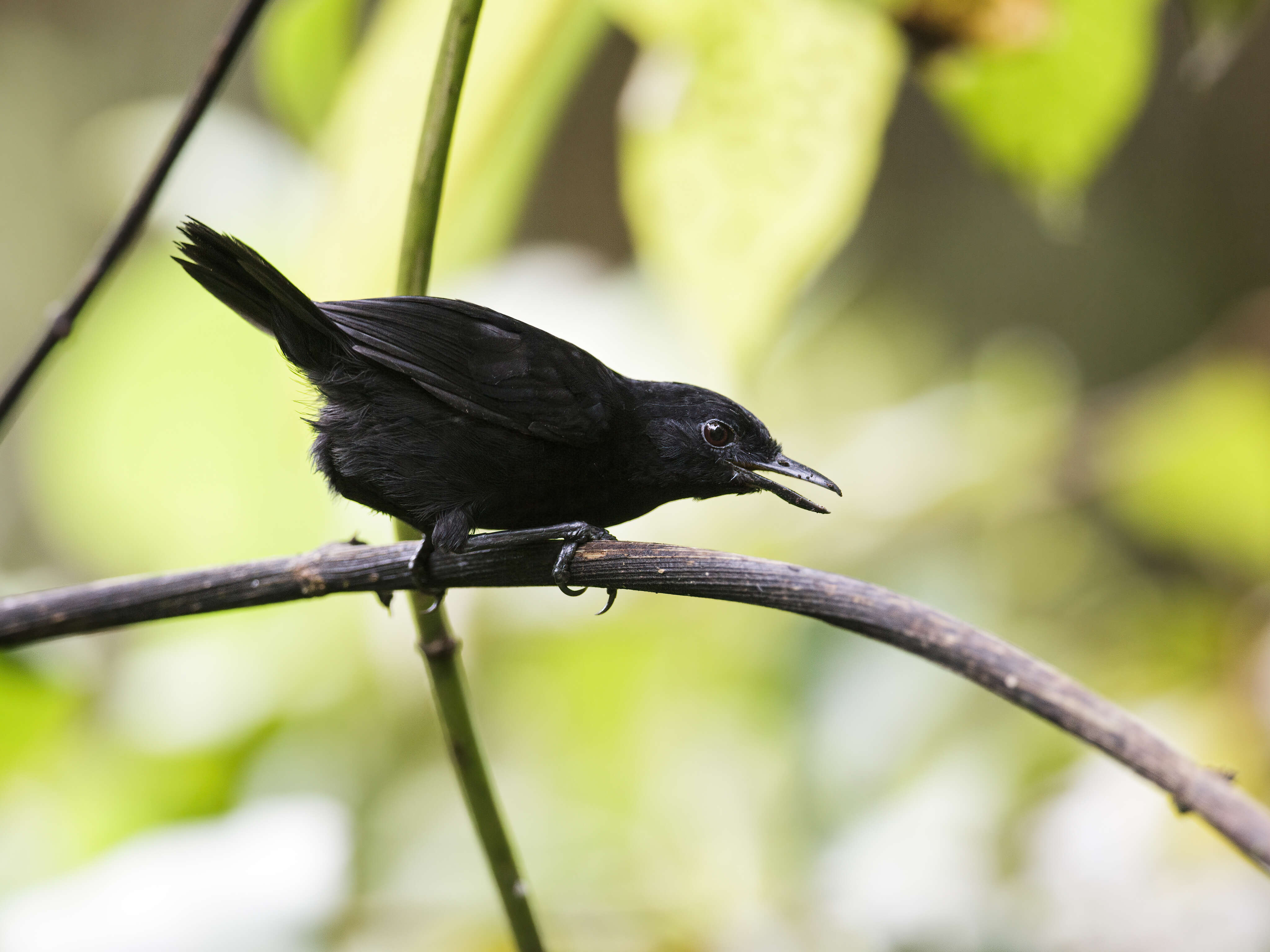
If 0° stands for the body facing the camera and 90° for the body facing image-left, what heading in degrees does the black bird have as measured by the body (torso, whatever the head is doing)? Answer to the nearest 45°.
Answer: approximately 270°

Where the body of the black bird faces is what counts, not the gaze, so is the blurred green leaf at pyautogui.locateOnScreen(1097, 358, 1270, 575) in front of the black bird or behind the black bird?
in front

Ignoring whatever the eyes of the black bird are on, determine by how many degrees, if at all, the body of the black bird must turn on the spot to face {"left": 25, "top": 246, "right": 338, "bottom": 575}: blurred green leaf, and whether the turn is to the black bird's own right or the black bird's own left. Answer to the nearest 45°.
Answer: approximately 135° to the black bird's own left
